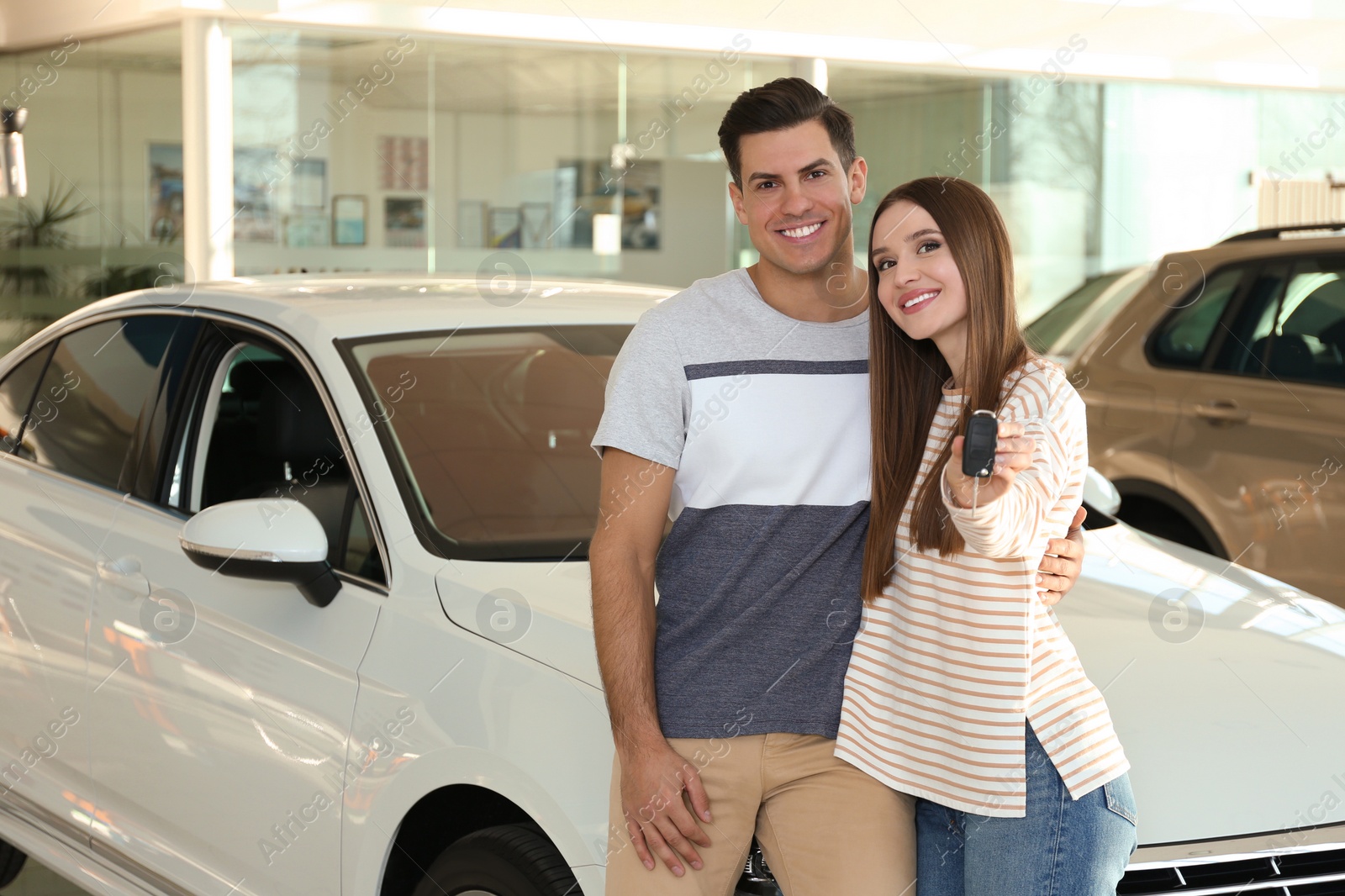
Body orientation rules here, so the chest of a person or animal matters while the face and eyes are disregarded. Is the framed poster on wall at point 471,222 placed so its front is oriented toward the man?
yes

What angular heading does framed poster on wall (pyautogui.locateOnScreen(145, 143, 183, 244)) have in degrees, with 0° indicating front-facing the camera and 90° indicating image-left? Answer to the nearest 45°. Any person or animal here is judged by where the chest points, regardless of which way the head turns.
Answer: approximately 0°

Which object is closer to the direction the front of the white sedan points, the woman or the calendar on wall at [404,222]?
the woman

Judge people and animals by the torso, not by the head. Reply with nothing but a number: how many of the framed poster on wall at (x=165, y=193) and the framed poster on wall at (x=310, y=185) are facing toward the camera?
2

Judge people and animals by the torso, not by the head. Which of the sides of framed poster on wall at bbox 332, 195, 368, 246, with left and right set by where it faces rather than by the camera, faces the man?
front

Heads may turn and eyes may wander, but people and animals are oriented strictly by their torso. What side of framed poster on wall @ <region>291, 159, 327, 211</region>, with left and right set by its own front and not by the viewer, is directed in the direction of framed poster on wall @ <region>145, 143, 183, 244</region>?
right
